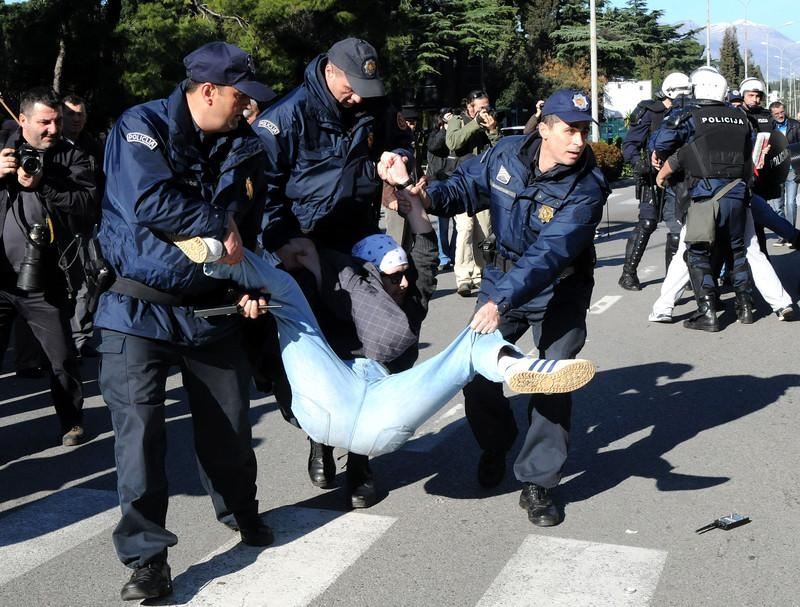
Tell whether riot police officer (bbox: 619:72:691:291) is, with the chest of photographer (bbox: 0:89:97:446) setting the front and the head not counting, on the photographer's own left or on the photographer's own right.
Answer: on the photographer's own left

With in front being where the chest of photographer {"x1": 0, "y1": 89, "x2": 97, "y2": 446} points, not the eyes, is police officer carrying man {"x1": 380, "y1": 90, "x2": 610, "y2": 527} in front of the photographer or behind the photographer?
in front

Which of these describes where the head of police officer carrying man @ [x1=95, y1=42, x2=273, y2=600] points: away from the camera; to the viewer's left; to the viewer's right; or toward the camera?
to the viewer's right

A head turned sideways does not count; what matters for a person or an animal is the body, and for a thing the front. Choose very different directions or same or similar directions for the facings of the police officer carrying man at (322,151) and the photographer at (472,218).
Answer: same or similar directions

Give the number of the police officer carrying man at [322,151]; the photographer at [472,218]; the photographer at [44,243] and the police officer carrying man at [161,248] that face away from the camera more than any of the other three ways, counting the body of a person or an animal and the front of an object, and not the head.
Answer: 0

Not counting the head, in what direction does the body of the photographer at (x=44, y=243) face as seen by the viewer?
toward the camera

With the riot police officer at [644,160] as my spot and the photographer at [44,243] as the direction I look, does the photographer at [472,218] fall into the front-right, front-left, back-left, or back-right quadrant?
front-right

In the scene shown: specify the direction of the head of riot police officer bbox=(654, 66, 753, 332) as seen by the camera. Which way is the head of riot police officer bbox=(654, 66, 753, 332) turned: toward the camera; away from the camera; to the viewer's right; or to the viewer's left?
away from the camera

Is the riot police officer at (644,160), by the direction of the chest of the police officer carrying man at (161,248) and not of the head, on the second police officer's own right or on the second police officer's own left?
on the second police officer's own left

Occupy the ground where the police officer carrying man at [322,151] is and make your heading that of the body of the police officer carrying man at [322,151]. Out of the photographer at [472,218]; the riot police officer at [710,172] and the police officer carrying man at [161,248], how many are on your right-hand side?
1

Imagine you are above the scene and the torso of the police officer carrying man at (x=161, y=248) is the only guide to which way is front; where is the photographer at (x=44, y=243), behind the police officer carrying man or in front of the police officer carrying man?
behind

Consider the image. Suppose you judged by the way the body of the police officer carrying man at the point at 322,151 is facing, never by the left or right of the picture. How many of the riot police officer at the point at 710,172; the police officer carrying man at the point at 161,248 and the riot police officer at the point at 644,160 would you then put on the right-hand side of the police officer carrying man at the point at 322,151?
1

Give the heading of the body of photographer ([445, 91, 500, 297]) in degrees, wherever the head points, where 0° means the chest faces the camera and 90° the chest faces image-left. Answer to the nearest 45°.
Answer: approximately 315°

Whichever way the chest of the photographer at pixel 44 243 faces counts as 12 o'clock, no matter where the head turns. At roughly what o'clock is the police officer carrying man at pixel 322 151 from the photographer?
The police officer carrying man is roughly at 11 o'clock from the photographer.

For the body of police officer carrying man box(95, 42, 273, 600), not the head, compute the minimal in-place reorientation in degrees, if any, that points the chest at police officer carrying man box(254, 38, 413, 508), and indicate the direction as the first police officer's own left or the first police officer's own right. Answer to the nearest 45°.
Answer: approximately 90° to the first police officer's own left

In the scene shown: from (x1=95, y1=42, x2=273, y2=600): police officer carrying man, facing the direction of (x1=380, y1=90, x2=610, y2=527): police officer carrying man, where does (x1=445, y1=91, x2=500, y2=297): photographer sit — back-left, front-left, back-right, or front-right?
front-left

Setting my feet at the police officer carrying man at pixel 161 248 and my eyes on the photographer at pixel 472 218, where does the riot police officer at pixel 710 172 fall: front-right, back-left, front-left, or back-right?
front-right
